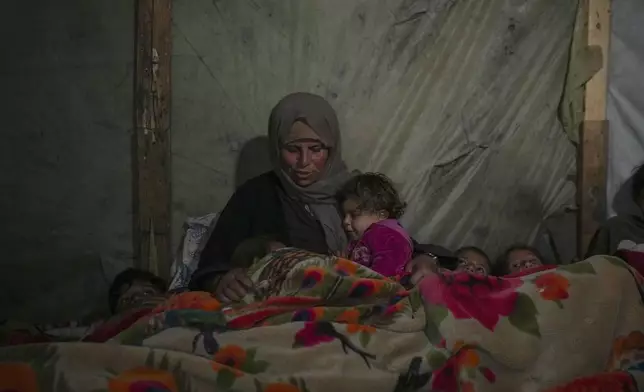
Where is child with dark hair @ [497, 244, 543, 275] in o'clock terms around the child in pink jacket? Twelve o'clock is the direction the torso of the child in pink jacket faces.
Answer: The child with dark hair is roughly at 5 o'clock from the child in pink jacket.

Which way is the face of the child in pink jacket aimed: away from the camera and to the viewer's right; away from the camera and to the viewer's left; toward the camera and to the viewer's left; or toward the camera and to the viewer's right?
toward the camera and to the viewer's left

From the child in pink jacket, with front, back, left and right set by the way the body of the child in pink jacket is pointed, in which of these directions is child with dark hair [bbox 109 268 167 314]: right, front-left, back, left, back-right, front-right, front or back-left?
front

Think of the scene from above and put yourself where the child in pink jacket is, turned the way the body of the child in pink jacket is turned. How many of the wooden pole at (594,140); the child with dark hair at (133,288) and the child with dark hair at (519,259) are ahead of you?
1

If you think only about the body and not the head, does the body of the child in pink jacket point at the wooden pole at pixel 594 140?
no

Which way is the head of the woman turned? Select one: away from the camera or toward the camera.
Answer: toward the camera

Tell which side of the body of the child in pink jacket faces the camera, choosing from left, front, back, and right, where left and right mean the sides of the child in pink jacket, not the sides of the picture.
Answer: left

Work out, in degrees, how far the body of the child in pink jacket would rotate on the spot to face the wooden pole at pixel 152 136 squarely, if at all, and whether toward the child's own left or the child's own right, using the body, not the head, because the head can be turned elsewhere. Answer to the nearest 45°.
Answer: approximately 45° to the child's own right
